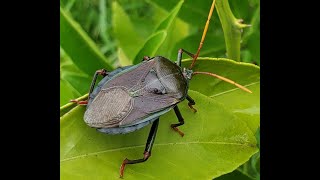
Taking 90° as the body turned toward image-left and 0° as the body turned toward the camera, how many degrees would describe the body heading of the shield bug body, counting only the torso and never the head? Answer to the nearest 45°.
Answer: approximately 225°
